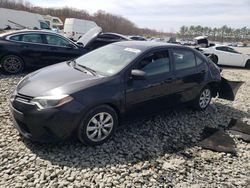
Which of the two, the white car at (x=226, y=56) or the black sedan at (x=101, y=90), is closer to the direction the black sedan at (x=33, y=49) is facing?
the white car

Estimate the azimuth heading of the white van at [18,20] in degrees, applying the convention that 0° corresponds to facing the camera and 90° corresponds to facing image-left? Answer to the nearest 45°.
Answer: approximately 270°

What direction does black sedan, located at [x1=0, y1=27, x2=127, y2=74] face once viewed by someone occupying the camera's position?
facing to the right of the viewer

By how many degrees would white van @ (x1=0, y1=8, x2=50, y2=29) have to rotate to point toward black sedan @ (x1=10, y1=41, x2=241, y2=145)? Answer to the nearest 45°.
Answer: approximately 90° to its right

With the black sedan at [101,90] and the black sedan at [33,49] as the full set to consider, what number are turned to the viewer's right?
1

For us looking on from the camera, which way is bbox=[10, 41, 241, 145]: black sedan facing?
facing the viewer and to the left of the viewer

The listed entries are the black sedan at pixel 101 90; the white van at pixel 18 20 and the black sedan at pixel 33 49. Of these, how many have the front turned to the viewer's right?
2

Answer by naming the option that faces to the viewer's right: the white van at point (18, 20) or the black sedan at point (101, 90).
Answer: the white van

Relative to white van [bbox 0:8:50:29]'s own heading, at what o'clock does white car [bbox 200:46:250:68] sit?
The white car is roughly at 2 o'clock from the white van.
